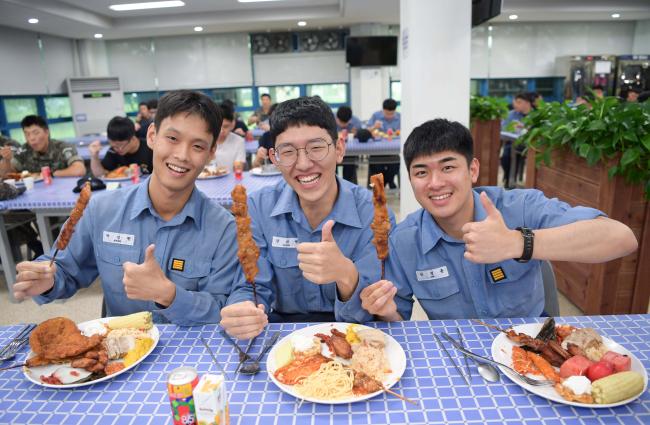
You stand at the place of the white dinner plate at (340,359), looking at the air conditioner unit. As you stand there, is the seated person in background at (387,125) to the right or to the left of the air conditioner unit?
right

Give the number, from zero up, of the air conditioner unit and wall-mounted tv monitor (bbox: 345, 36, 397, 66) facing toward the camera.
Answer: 2

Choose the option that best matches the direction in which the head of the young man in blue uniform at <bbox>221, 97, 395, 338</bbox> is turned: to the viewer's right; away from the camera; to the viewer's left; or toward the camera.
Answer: toward the camera

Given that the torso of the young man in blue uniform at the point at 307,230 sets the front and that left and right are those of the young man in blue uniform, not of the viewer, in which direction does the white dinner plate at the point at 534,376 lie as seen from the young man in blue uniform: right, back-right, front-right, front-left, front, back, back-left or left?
front-left

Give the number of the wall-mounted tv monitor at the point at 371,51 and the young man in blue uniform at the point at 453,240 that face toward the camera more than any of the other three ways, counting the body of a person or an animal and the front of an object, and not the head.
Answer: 2

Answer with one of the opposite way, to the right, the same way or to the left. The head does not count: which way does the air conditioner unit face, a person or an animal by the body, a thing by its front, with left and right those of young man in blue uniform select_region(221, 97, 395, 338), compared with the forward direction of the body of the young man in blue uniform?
the same way

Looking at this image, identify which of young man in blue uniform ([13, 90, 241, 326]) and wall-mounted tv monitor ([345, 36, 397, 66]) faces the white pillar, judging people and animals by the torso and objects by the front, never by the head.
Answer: the wall-mounted tv monitor

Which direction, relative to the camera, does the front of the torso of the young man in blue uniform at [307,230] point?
toward the camera

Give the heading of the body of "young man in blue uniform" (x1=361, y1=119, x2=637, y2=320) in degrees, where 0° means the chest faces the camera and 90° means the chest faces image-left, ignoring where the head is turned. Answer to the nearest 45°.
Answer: approximately 0°

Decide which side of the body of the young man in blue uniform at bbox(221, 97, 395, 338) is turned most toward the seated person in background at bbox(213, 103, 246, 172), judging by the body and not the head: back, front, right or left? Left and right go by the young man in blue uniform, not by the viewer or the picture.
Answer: back

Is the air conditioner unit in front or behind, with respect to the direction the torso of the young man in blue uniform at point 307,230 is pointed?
behind

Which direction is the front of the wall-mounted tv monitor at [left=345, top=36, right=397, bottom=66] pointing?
toward the camera

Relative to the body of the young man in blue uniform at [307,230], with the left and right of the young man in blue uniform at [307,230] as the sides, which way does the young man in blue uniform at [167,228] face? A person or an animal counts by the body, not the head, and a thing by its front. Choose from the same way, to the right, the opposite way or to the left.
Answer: the same way

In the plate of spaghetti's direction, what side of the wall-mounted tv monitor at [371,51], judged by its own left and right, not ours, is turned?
front

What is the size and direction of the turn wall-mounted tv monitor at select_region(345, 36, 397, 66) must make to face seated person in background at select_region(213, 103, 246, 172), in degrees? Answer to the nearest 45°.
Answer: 0° — it already faces them

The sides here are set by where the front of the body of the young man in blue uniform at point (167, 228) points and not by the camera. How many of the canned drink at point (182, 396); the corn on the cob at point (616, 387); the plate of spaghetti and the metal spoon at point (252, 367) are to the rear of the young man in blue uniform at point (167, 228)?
0

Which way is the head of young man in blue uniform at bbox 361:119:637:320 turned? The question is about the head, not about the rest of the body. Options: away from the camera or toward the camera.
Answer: toward the camera

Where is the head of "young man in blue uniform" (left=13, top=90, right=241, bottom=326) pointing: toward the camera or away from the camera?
toward the camera

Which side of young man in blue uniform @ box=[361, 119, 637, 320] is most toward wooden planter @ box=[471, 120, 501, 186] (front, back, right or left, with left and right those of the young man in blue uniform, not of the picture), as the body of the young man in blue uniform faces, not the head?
back
